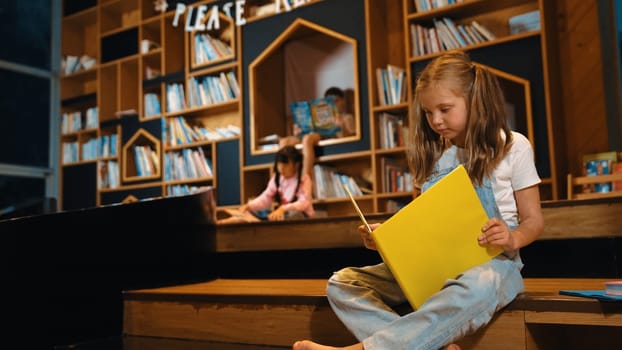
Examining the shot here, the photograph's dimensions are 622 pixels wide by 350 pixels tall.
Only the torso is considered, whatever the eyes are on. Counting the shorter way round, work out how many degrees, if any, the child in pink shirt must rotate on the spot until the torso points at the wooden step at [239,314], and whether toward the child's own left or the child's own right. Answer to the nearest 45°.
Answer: approximately 45° to the child's own left

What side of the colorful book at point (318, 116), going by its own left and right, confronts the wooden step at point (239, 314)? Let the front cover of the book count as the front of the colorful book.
front

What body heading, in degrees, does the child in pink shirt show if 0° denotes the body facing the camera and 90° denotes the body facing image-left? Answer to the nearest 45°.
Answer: approximately 45°

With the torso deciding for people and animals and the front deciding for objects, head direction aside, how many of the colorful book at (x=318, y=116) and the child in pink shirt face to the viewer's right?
0

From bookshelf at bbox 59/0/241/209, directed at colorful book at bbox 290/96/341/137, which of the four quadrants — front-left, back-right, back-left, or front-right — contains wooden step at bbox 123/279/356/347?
front-right

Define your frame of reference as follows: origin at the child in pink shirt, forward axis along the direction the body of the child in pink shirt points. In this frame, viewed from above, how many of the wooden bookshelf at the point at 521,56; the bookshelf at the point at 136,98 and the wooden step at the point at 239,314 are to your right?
1

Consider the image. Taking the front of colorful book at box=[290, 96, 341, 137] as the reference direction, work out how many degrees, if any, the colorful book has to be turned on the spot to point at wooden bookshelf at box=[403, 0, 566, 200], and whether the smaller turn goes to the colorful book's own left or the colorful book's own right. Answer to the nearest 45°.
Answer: approximately 45° to the colorful book's own left

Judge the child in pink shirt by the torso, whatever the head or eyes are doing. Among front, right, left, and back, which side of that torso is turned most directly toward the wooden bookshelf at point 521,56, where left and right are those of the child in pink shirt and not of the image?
left

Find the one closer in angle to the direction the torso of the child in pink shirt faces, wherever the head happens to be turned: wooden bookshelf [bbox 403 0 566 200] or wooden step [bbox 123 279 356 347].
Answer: the wooden step

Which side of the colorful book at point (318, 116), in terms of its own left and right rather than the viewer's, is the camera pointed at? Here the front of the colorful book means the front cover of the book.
front

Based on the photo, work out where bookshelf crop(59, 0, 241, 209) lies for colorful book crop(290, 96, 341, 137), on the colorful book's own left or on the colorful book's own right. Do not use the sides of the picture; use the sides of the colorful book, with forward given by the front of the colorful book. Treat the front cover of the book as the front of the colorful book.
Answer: on the colorful book's own right

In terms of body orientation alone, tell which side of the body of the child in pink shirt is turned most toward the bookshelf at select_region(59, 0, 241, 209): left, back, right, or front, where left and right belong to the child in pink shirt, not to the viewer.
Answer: right

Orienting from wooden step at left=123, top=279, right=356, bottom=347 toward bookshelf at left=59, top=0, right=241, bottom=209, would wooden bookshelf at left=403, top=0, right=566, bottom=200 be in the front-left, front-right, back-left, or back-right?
front-right
